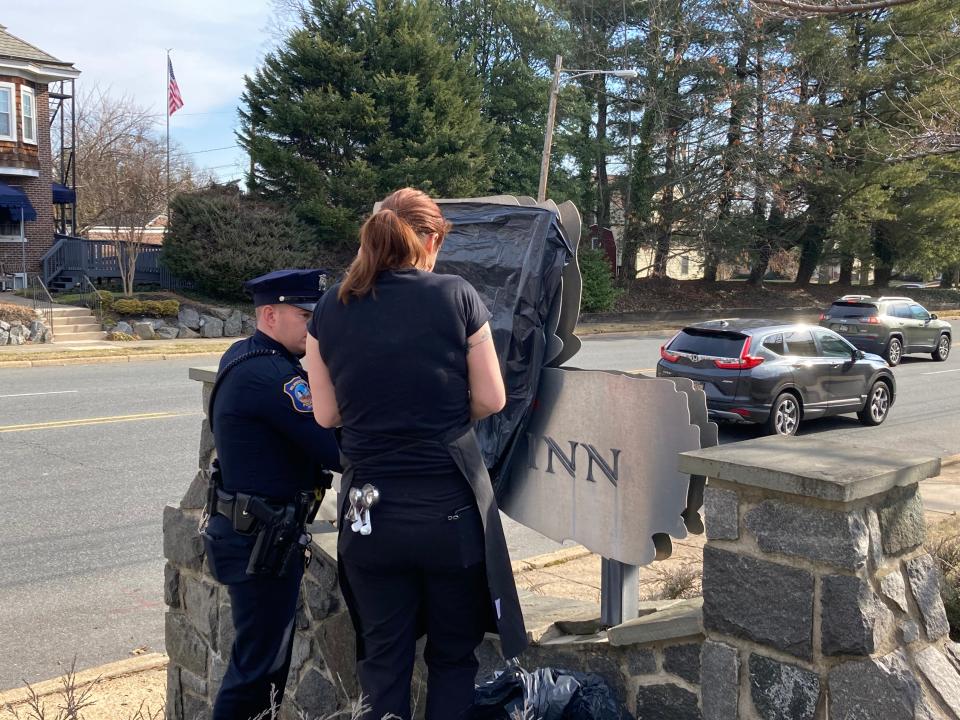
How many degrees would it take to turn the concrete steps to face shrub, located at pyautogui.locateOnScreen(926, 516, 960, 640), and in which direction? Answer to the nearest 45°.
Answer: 0° — it already faces it

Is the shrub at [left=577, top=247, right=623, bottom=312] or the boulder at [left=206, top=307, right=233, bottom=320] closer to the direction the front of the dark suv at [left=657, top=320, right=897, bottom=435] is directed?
the shrub

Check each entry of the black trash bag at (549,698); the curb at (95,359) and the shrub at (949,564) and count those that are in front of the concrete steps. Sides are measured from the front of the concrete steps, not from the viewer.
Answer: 3

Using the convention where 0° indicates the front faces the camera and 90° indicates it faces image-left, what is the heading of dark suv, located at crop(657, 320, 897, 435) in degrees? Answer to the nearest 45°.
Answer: approximately 225°

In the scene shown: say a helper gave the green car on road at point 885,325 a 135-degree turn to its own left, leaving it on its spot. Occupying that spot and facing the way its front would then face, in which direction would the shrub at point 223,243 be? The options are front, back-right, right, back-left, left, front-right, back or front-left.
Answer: front

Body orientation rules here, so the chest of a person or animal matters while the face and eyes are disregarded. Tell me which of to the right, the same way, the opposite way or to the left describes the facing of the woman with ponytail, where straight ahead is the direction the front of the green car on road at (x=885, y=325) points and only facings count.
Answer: to the left

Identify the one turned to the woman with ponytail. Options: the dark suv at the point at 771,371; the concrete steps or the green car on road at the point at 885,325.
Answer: the concrete steps

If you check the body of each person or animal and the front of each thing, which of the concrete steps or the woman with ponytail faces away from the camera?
the woman with ponytail

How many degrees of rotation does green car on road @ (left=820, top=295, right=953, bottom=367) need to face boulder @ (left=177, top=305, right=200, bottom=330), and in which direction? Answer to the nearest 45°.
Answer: approximately 135° to its left

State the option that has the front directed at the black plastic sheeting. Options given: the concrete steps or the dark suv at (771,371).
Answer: the concrete steps

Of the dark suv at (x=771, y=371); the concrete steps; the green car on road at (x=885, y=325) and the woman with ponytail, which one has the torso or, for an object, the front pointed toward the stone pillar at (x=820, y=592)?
the concrete steps

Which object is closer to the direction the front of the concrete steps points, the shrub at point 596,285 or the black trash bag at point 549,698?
the black trash bag

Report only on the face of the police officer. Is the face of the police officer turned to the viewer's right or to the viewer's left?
to the viewer's right

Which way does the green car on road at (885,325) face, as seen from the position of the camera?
facing away from the viewer and to the right of the viewer

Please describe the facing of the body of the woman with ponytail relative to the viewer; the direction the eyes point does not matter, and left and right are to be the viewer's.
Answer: facing away from the viewer
